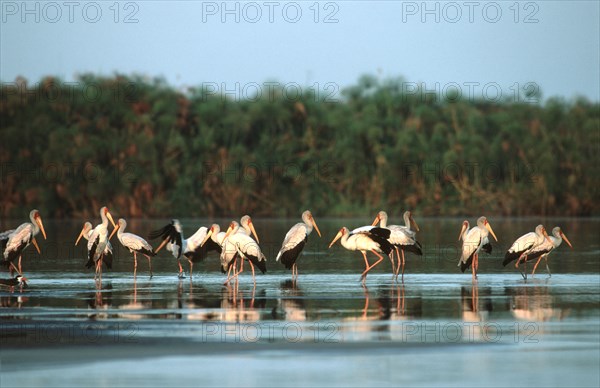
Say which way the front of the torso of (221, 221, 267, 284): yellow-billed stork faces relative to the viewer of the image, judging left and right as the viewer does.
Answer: facing to the left of the viewer

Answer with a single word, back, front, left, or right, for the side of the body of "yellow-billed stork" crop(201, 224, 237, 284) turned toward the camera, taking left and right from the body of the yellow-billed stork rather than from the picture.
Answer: left

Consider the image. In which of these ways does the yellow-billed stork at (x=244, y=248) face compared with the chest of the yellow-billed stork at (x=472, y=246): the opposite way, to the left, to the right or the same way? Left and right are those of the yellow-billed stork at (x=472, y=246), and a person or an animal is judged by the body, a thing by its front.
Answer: the opposite way

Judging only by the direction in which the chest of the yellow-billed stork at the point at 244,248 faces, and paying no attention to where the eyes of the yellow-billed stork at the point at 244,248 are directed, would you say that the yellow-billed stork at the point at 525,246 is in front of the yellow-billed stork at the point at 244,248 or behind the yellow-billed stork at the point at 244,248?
behind

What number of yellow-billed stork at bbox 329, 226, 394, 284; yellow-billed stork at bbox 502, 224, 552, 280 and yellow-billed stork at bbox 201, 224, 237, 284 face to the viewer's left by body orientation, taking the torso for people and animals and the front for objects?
2

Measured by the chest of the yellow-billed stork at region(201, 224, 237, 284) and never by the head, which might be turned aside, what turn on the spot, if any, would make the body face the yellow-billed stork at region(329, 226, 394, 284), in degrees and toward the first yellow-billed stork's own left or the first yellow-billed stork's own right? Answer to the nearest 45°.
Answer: approximately 180°

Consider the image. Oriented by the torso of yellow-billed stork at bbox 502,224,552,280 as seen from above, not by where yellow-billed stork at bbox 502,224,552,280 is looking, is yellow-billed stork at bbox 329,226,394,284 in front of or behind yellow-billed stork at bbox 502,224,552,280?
behind

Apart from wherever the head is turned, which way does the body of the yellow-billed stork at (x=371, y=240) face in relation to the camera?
to the viewer's left

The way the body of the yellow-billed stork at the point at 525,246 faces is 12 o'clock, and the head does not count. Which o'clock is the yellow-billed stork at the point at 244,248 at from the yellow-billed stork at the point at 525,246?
the yellow-billed stork at the point at 244,248 is roughly at 5 o'clock from the yellow-billed stork at the point at 525,246.

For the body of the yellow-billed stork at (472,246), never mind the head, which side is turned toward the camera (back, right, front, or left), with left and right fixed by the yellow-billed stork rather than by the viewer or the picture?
right

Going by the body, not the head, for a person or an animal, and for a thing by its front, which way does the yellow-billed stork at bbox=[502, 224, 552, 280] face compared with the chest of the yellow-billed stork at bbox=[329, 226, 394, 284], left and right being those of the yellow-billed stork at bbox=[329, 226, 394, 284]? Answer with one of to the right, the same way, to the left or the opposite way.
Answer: the opposite way

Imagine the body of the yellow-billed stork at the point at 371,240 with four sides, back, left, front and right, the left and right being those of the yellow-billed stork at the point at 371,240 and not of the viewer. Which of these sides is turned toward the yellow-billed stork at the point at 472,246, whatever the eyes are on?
back

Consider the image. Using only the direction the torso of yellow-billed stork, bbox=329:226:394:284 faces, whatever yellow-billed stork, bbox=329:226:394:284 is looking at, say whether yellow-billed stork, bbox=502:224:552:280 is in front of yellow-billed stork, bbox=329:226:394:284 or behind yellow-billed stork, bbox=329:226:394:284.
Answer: behind

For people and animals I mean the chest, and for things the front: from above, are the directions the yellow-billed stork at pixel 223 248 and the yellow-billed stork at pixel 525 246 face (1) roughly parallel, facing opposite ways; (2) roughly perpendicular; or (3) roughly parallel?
roughly parallel, facing opposite ways

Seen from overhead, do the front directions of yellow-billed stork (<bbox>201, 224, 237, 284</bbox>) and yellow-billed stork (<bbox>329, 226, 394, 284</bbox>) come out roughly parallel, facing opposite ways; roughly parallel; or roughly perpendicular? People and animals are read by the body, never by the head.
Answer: roughly parallel

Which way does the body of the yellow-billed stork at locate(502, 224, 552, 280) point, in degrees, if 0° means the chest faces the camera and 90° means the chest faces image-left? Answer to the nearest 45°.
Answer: approximately 270°

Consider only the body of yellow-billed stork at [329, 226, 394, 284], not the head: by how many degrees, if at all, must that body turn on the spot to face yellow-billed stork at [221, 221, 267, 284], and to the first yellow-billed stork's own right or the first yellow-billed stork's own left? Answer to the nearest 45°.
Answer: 0° — it already faces it
